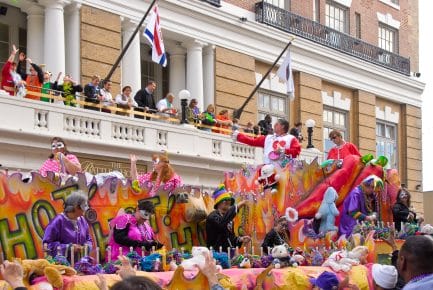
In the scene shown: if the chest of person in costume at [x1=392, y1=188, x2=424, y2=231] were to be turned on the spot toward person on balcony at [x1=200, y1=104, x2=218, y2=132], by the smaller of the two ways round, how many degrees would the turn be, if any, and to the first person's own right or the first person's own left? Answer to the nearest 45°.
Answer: approximately 180°

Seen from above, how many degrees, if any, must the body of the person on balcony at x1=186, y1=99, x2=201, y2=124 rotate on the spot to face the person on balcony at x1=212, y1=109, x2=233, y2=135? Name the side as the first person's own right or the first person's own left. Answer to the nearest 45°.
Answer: approximately 90° to the first person's own left

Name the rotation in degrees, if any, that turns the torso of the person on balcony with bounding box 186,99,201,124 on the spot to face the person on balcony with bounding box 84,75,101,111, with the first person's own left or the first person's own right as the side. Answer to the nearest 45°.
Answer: approximately 90° to the first person's own right

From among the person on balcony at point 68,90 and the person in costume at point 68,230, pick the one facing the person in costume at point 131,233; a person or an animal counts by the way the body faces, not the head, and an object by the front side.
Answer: the person on balcony

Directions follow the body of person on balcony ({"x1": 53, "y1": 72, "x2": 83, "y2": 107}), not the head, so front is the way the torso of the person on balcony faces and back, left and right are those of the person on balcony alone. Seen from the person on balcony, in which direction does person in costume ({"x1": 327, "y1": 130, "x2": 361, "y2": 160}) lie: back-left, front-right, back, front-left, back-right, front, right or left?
front-left

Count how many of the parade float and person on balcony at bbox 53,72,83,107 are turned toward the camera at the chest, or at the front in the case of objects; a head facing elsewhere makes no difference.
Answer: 1

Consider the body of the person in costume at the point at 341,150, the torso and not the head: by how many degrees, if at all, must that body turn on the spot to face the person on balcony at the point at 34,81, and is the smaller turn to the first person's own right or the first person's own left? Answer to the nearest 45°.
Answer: approximately 90° to the first person's own right

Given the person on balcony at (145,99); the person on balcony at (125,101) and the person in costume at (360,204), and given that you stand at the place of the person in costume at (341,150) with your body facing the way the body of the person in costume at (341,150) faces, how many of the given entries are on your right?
2

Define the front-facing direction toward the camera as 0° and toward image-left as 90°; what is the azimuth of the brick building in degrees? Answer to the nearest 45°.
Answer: approximately 315°

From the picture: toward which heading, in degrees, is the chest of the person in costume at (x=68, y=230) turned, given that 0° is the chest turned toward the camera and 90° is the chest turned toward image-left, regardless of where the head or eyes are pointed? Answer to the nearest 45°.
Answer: approximately 315°
